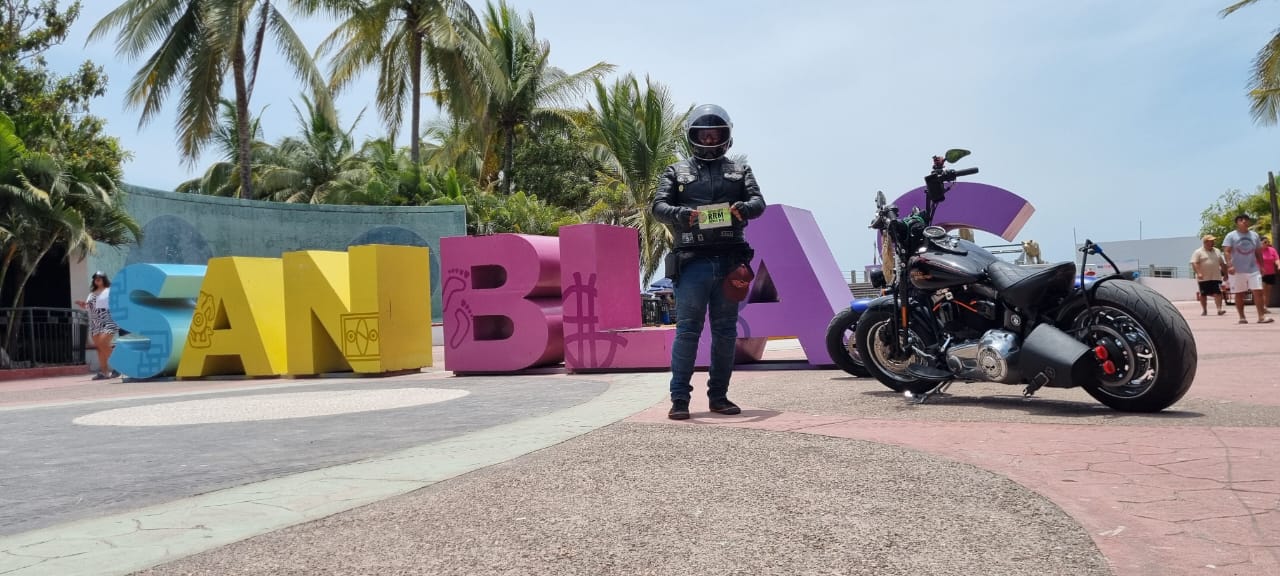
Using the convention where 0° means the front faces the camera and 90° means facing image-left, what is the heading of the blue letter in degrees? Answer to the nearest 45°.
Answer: approximately 45°

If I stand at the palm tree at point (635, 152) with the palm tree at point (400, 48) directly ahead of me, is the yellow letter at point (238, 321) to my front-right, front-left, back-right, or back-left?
front-left

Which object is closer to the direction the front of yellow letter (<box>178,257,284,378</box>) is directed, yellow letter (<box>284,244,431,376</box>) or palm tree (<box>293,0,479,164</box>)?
the yellow letter

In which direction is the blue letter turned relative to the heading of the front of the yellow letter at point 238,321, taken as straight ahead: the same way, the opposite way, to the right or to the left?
the same way

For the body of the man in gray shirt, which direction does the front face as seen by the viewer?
toward the camera

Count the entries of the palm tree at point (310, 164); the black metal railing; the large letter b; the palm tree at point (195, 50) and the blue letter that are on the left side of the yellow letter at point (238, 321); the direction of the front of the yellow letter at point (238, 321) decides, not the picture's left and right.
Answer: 1

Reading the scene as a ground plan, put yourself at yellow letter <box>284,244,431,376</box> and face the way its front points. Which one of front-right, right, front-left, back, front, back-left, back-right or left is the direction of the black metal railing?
right

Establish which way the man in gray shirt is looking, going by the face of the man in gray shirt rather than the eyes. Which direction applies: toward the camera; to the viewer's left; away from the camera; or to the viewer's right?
toward the camera

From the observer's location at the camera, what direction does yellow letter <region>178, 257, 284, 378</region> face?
facing the viewer and to the left of the viewer

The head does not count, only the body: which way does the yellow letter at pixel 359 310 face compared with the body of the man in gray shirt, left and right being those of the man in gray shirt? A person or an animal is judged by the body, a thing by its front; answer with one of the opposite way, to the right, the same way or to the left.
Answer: the same way

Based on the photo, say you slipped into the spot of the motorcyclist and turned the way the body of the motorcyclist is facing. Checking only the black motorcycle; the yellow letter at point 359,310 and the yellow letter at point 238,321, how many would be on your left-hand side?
1

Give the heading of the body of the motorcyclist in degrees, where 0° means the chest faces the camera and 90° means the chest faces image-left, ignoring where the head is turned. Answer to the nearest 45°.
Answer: approximately 0°

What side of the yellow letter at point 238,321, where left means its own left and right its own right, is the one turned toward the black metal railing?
right

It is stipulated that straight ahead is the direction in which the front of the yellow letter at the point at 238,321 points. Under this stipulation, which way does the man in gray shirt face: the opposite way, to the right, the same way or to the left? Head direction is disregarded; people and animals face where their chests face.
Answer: the same way

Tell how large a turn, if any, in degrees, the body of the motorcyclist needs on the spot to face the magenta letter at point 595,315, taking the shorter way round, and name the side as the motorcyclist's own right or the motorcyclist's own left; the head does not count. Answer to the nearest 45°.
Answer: approximately 180°

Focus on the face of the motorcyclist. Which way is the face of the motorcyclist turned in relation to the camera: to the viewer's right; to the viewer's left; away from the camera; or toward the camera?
toward the camera

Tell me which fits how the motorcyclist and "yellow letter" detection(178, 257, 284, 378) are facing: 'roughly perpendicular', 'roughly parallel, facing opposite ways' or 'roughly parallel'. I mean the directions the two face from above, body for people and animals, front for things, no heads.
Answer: roughly parallel

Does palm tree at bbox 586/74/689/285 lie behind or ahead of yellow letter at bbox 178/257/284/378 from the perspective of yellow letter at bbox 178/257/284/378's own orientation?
behind

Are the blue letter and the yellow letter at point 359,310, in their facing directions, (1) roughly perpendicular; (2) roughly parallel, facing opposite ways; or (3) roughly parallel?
roughly parallel
